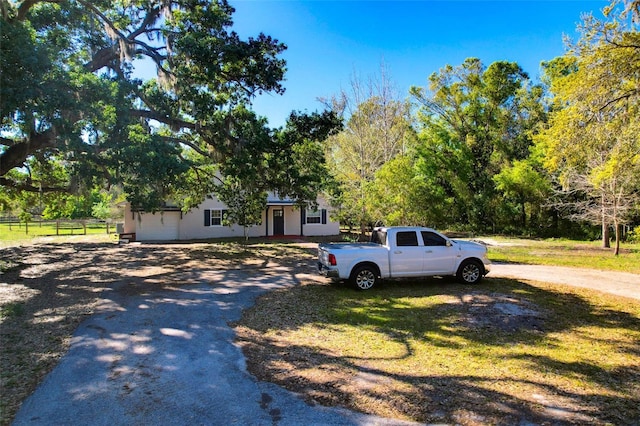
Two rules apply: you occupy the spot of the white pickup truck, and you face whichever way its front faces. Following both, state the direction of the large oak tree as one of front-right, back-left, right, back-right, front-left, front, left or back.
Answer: back

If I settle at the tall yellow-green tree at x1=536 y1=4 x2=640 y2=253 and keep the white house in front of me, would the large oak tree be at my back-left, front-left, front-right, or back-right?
front-left

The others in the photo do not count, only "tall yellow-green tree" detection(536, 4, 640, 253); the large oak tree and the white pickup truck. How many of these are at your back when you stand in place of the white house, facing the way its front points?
0

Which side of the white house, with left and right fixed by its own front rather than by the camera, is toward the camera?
front

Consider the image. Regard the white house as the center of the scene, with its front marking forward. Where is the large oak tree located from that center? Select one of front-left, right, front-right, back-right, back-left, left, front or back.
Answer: front

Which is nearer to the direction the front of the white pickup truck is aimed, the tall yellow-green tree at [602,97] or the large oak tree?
the tall yellow-green tree

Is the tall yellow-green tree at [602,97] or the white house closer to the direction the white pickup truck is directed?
the tall yellow-green tree

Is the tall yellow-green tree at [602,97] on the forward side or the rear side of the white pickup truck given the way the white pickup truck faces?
on the forward side

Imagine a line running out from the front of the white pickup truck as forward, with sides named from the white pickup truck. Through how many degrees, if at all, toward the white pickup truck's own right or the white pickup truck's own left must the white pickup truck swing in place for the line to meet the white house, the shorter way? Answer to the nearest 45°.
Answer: approximately 135° to the white pickup truck's own left

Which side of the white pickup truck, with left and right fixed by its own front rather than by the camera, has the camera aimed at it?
right

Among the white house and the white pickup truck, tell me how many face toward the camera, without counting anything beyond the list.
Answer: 1

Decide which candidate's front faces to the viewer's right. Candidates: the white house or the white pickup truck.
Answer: the white pickup truck

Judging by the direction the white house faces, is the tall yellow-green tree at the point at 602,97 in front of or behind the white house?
in front

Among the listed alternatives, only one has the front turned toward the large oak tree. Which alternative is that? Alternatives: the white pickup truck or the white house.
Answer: the white house

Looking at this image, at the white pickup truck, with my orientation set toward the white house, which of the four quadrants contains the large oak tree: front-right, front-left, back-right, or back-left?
front-left
